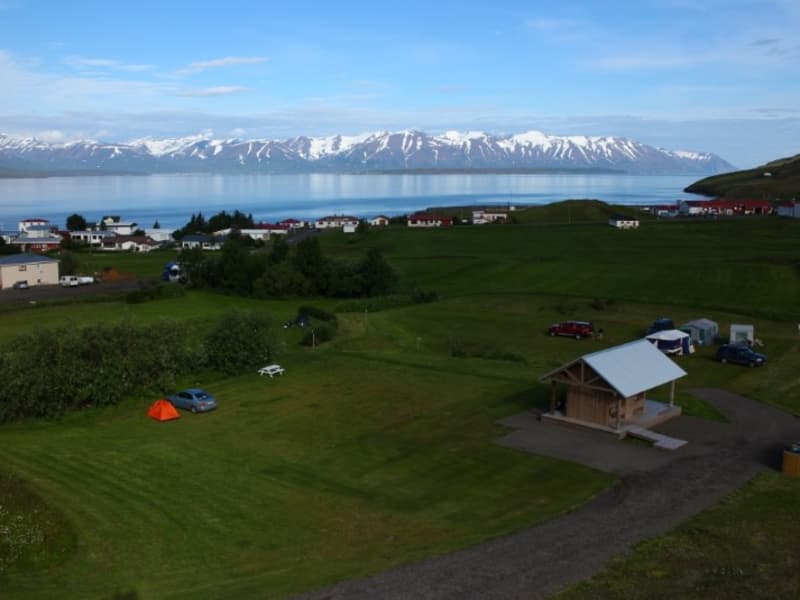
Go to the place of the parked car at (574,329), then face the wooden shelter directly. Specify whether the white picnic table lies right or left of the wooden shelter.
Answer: right

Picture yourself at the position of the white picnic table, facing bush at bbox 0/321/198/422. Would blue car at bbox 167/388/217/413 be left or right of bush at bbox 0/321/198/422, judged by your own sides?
left

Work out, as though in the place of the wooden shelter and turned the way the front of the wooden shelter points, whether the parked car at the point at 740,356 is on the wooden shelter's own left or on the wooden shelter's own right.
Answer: on the wooden shelter's own left

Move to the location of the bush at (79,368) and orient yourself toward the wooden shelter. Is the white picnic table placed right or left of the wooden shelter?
left
